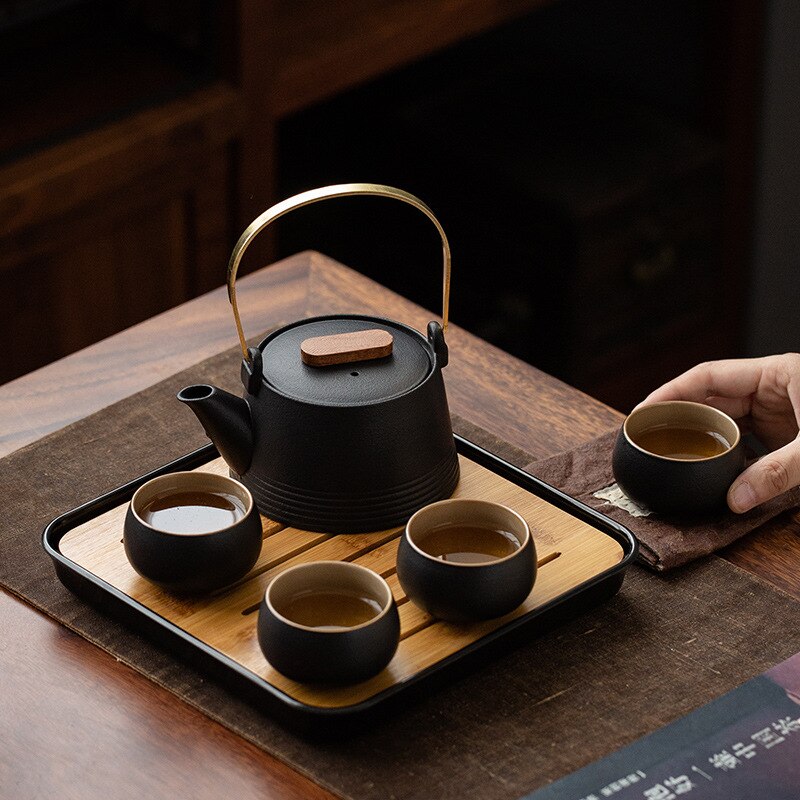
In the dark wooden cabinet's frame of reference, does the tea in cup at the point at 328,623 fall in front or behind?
in front

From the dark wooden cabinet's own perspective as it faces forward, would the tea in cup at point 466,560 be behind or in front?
in front

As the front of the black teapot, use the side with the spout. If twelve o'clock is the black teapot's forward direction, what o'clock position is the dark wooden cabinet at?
The dark wooden cabinet is roughly at 3 o'clock from the black teapot.

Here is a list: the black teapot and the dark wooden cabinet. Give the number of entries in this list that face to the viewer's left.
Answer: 1

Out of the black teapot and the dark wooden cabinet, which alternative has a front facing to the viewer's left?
the black teapot

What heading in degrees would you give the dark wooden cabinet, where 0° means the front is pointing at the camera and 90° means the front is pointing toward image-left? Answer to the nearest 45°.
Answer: approximately 315°

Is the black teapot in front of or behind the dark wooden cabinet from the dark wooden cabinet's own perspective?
in front

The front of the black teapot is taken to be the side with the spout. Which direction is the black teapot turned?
to the viewer's left
